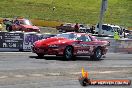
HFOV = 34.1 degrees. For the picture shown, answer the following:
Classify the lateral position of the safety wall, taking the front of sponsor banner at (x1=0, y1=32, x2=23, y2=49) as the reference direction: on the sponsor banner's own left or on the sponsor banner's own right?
on the sponsor banner's own left

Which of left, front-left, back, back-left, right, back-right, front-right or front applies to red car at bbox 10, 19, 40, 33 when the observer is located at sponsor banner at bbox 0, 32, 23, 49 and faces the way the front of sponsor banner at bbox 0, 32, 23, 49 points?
back

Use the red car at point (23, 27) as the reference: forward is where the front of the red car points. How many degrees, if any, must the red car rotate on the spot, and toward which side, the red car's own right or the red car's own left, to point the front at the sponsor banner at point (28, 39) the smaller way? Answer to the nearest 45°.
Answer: approximately 45° to the red car's own right

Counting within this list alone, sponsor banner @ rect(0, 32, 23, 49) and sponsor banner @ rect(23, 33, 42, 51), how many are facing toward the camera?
2

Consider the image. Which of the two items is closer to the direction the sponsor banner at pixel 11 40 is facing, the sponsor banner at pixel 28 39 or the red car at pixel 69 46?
the red car

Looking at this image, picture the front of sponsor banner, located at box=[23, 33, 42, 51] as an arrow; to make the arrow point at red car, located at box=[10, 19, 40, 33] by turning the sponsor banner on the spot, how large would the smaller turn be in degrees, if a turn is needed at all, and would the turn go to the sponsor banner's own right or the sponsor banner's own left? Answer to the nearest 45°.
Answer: approximately 180°

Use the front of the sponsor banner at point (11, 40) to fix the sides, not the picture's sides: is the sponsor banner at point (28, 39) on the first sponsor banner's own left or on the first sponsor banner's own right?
on the first sponsor banner's own left

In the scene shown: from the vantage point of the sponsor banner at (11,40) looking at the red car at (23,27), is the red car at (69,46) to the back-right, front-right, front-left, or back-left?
back-right
